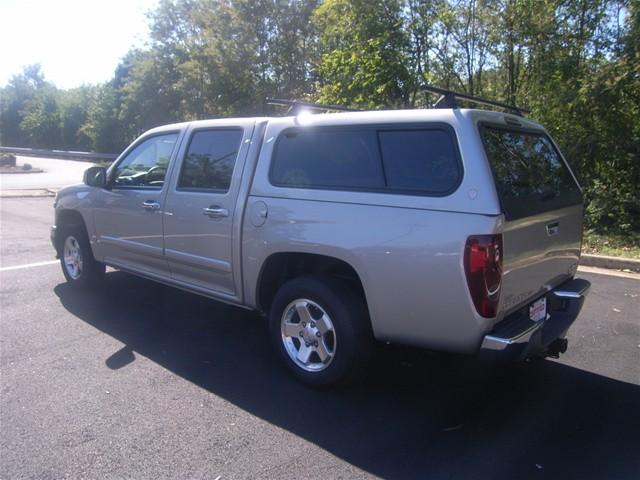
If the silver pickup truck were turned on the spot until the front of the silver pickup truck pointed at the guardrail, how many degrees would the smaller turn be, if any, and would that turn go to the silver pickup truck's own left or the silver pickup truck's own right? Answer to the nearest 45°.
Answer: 0° — it already faces it

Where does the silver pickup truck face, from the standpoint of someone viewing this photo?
facing away from the viewer and to the left of the viewer

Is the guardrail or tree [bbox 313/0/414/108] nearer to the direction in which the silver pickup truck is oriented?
the guardrail

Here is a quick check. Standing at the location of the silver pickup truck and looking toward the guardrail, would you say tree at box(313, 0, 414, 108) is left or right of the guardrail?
right

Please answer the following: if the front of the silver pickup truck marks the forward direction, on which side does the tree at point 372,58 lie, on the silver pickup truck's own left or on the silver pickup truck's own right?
on the silver pickup truck's own right
